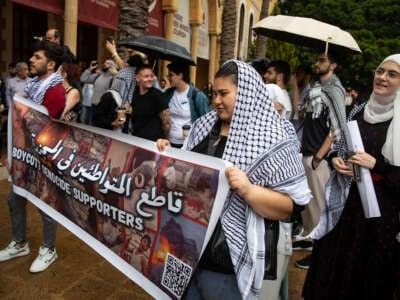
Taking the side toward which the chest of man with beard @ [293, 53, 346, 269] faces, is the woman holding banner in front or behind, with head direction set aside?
in front

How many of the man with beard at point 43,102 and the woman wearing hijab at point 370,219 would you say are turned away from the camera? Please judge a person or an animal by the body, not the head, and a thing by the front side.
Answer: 0

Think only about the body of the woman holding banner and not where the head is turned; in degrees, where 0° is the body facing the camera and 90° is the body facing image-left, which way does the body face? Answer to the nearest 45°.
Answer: approximately 45°

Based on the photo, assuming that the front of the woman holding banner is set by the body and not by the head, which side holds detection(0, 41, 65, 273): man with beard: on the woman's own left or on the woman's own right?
on the woman's own right

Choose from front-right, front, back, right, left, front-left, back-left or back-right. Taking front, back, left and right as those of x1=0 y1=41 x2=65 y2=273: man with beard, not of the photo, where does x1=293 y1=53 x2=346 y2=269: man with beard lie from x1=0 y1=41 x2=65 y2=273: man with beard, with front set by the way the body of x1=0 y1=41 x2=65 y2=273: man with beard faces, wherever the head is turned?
back-left

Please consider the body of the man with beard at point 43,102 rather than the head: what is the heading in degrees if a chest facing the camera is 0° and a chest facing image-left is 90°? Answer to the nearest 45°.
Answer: approximately 45°

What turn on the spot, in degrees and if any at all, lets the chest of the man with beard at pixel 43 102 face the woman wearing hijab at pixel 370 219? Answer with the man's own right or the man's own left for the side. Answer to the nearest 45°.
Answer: approximately 90° to the man's own left

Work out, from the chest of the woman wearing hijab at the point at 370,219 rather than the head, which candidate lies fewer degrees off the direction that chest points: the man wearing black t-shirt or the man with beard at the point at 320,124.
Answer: the man wearing black t-shirt

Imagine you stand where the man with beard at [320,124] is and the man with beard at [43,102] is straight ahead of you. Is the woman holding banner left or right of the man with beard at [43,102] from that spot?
left

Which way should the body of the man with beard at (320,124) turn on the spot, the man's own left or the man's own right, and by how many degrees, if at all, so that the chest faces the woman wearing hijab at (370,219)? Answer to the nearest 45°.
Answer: approximately 45° to the man's own left
